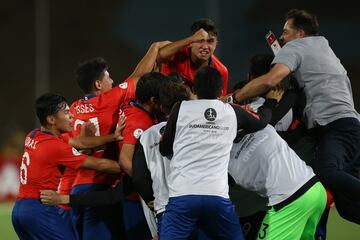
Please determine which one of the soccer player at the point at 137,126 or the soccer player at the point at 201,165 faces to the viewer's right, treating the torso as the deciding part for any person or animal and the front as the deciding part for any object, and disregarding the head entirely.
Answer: the soccer player at the point at 137,126

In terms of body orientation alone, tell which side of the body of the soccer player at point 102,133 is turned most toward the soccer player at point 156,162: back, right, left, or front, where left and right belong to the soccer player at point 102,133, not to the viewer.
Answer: right

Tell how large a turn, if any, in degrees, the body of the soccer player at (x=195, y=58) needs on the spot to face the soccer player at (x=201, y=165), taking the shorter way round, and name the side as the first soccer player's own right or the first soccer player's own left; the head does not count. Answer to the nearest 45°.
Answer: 0° — they already face them

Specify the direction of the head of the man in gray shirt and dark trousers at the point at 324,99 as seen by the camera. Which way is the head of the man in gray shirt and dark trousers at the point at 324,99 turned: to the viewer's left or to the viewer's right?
to the viewer's left

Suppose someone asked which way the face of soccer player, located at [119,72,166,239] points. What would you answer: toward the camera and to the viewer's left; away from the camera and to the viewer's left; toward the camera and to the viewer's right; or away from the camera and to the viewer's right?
away from the camera and to the viewer's right

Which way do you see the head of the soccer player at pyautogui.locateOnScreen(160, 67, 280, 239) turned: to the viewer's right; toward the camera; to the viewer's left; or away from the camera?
away from the camera

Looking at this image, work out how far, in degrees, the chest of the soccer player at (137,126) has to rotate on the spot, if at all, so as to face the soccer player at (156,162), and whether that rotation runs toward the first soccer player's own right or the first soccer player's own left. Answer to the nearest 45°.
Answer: approximately 90° to the first soccer player's own right

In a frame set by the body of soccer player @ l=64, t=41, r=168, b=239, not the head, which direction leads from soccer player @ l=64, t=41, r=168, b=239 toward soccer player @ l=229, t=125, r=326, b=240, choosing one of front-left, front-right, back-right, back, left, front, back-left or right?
right

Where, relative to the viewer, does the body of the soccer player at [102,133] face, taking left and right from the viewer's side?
facing away from the viewer and to the right of the viewer

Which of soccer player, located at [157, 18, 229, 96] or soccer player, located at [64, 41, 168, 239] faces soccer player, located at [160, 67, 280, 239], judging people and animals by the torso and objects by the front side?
soccer player, located at [157, 18, 229, 96]
